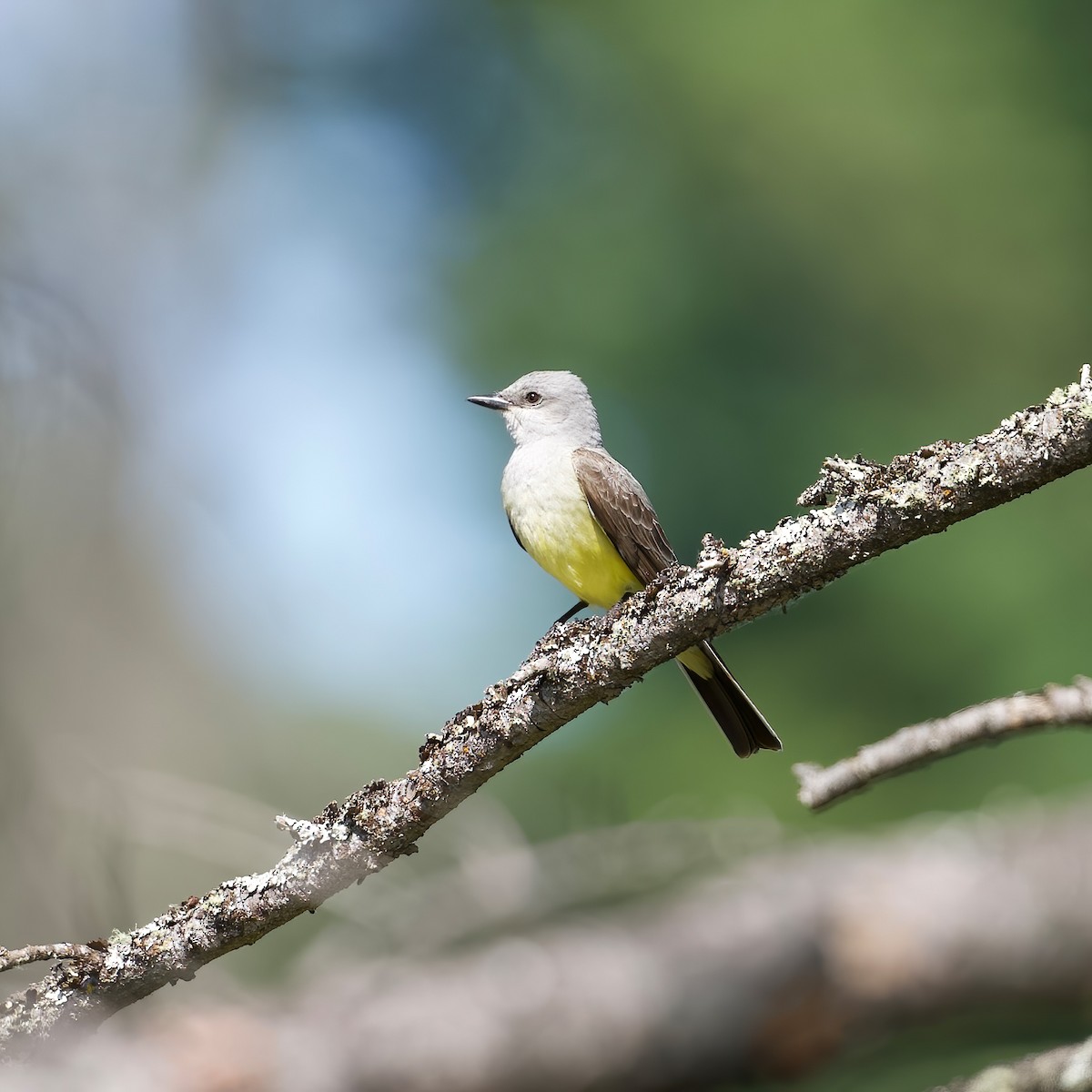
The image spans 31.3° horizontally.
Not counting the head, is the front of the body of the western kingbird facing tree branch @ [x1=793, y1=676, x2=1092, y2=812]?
no

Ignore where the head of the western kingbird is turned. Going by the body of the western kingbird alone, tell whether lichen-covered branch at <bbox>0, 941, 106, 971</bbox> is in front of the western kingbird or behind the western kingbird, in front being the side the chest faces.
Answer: in front
